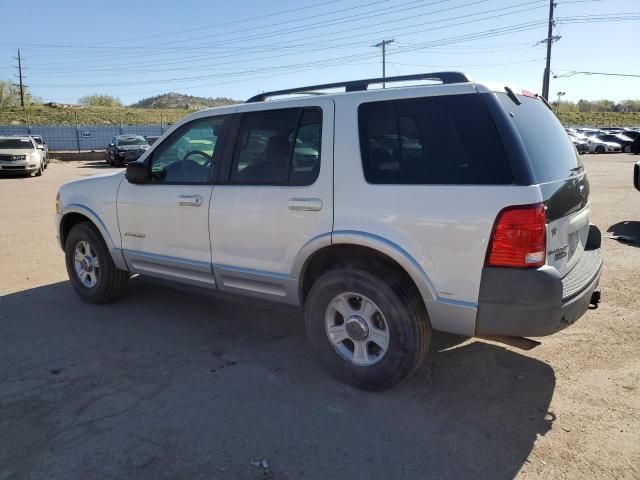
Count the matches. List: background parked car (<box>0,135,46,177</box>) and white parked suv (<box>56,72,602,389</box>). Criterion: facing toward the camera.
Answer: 1

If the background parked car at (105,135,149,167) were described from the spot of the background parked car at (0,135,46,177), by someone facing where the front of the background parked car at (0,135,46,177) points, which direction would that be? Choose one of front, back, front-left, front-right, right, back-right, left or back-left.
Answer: back-left

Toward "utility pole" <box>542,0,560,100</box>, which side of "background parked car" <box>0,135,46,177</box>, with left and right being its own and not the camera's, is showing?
left

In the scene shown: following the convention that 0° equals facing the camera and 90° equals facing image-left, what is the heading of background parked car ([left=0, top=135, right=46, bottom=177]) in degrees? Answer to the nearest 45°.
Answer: approximately 0°

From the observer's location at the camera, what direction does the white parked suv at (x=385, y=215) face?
facing away from the viewer and to the left of the viewer

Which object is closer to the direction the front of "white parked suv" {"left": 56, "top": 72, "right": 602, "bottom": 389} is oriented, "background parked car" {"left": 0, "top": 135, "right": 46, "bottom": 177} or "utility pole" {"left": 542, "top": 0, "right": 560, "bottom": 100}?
the background parked car

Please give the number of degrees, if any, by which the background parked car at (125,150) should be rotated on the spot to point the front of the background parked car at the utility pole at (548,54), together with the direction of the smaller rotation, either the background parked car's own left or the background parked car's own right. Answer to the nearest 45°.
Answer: approximately 135° to the background parked car's own left

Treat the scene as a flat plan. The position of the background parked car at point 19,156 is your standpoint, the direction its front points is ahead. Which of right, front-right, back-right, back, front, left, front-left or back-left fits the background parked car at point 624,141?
left

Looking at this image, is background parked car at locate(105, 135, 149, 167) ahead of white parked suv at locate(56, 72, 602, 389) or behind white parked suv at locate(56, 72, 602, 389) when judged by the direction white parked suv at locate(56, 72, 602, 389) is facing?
ahead
